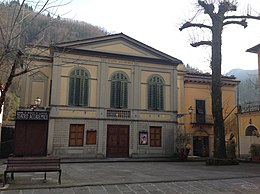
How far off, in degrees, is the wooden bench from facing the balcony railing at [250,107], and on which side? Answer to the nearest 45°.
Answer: approximately 135° to its left

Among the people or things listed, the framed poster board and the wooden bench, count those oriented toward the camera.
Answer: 2

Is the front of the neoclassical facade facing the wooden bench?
yes

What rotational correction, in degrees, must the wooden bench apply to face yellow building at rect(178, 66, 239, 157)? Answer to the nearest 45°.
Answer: approximately 135° to its left

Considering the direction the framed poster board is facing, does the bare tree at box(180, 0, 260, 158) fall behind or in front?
in front

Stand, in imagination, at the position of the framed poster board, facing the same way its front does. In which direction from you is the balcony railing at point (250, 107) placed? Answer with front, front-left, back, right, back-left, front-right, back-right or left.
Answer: left

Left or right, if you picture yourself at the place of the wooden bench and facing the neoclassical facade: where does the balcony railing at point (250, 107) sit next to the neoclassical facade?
right

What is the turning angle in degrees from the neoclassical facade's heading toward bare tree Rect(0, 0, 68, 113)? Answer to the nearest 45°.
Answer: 0° — it already faces it

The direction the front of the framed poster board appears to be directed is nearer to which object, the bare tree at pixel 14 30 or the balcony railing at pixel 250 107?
the bare tree

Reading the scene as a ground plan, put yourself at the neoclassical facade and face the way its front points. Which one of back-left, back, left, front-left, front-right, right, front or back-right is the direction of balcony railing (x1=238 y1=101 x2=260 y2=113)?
left
